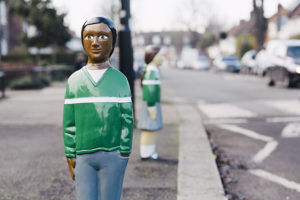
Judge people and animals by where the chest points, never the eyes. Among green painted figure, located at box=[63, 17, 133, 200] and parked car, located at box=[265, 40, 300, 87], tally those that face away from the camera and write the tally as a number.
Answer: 0

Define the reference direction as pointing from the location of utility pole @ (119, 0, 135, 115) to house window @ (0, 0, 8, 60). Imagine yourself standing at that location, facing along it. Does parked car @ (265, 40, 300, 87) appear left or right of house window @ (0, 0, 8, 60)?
right

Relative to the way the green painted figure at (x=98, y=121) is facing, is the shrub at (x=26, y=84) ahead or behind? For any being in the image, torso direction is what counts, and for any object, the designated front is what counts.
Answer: behind

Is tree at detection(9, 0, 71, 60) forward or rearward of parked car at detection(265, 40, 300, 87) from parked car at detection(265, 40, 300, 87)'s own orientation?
rearward

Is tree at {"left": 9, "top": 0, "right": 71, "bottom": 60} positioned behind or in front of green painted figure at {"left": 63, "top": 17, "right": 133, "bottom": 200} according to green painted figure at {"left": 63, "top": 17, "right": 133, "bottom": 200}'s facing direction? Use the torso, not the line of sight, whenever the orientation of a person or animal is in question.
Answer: behind

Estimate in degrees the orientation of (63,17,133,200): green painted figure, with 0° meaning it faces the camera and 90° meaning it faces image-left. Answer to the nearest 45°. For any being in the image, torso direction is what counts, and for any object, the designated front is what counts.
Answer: approximately 0°

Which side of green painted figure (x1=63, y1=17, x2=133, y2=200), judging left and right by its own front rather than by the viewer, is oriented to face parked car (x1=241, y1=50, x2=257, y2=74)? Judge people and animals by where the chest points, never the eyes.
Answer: back

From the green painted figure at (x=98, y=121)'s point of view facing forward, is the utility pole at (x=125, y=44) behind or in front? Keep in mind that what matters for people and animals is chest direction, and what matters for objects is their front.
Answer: behind

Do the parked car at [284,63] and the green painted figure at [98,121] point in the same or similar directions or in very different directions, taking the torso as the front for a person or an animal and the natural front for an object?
same or similar directions
